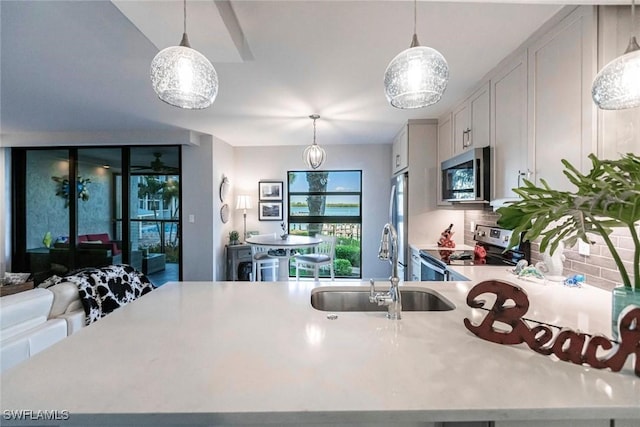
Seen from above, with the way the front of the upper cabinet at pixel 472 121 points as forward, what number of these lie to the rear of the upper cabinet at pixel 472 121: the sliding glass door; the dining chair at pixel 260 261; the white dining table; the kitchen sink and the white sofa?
0

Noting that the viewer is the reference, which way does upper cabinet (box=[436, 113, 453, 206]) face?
facing to the left of the viewer

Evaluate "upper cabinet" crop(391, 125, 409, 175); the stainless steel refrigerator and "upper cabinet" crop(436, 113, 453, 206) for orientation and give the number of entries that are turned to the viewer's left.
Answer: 3

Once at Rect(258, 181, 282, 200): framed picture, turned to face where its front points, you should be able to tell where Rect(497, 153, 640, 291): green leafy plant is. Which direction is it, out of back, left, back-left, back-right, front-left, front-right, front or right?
front

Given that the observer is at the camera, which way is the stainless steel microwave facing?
facing the viewer and to the left of the viewer

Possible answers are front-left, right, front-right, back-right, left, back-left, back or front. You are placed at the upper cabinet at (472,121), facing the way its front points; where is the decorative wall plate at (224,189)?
front-right

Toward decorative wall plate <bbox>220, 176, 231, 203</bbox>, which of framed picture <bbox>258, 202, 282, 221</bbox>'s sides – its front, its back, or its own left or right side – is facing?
right

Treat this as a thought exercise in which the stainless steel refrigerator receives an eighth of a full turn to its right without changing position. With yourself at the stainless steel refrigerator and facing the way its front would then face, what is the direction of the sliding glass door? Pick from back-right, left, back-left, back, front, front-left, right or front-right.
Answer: front-left

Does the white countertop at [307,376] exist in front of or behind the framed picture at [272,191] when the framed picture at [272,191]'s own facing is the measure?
in front

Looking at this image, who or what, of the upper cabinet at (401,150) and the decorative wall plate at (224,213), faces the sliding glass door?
the upper cabinet

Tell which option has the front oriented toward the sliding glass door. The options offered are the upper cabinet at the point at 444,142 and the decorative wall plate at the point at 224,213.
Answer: the upper cabinet

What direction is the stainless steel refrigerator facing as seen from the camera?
to the viewer's left

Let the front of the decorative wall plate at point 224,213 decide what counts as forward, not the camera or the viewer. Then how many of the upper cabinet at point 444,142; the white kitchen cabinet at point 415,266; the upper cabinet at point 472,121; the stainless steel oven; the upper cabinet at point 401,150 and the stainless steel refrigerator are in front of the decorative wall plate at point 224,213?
6

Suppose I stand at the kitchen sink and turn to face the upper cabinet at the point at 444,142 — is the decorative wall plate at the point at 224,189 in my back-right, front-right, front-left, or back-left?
front-left

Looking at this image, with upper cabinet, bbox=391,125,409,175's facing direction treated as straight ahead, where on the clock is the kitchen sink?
The kitchen sink is roughly at 9 o'clock from the upper cabinet.

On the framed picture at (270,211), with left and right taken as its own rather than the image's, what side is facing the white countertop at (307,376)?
front

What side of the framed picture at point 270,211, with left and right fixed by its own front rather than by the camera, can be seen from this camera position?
front

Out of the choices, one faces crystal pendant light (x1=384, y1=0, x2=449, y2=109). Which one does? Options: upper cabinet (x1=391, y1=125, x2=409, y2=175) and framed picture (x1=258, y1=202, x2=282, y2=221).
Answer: the framed picture
